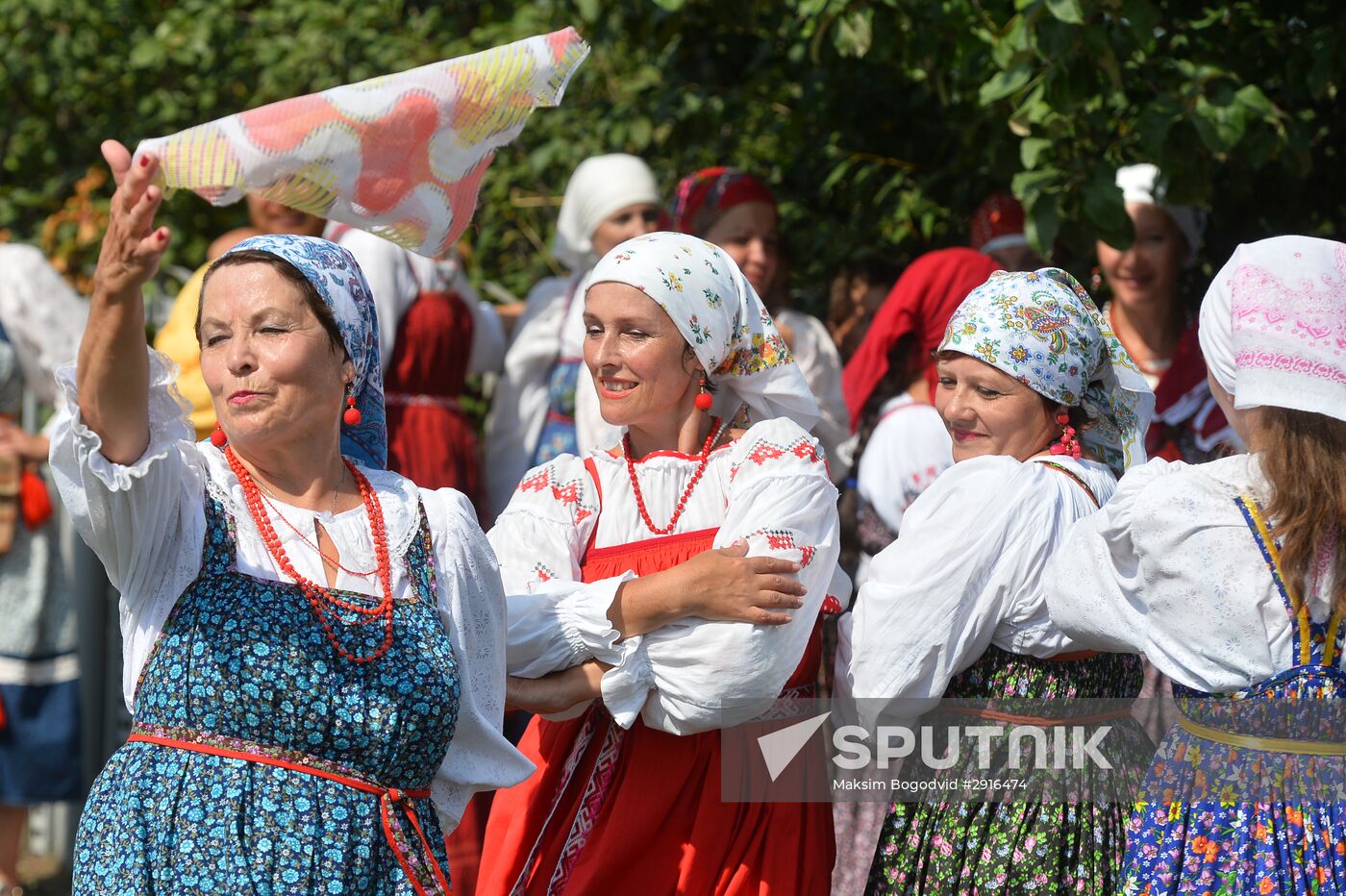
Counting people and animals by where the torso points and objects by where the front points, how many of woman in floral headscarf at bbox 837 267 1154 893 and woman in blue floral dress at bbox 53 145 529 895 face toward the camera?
1

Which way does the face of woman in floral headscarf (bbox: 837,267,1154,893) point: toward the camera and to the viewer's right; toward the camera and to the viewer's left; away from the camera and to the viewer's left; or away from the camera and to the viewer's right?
toward the camera and to the viewer's left

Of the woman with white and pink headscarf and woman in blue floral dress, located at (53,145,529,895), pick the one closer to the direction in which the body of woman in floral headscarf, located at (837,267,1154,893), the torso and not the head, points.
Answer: the woman in blue floral dress

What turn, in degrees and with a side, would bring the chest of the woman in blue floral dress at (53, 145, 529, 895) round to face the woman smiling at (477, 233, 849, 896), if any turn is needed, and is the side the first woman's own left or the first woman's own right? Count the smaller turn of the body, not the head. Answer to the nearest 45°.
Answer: approximately 135° to the first woman's own left

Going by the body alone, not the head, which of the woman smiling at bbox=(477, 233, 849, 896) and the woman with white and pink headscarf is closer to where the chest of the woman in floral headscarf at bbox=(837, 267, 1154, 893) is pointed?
the woman smiling

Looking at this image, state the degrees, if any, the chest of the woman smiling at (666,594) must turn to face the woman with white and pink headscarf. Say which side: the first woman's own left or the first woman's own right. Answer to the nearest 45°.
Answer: approximately 90° to the first woman's own left

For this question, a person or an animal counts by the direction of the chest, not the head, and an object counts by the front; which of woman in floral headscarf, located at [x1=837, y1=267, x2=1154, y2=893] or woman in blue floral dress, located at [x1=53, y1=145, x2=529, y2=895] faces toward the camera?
the woman in blue floral dress

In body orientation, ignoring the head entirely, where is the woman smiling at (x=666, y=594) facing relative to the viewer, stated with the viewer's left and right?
facing the viewer and to the left of the viewer

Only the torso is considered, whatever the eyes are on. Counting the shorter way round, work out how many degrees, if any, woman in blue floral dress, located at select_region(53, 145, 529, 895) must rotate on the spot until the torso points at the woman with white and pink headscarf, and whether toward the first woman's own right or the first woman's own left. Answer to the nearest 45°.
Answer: approximately 90° to the first woman's own left

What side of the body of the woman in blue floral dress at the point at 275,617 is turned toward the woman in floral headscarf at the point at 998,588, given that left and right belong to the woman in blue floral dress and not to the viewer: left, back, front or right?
left

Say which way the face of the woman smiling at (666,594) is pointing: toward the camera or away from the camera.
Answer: toward the camera

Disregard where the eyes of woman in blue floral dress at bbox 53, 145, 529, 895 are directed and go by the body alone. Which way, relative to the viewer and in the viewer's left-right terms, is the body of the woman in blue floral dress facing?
facing the viewer

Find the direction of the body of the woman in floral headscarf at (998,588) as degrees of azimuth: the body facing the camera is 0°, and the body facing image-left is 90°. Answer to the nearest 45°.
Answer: approximately 135°
